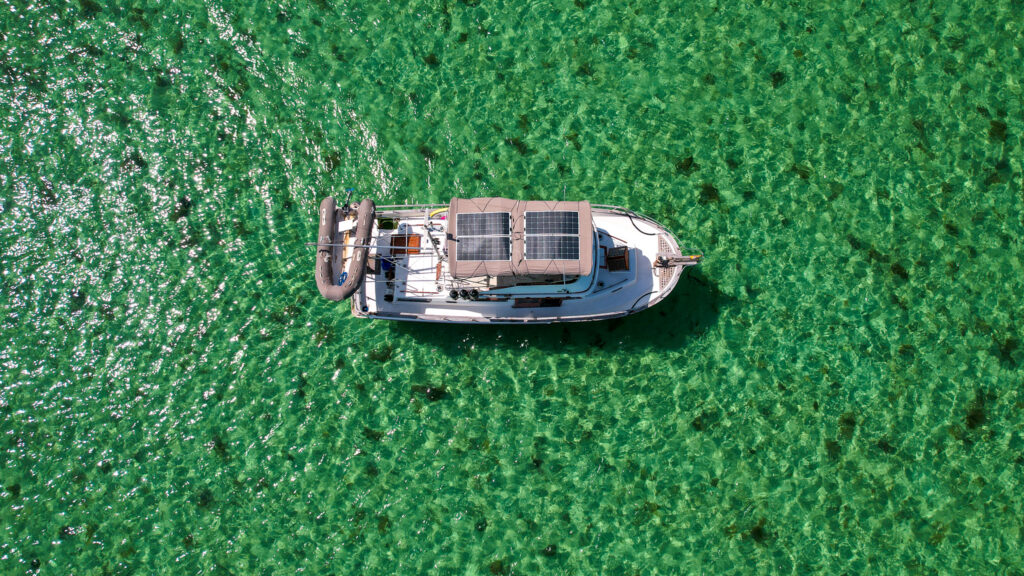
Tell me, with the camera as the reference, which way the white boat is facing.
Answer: facing to the right of the viewer
